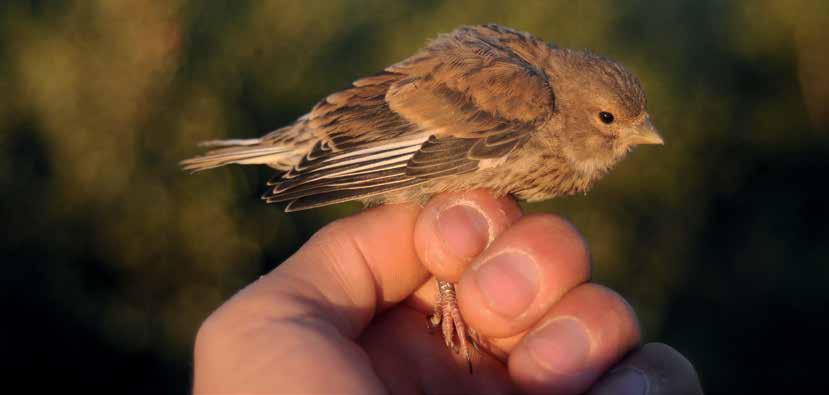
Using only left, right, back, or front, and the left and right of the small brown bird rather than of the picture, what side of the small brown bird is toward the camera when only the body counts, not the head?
right
